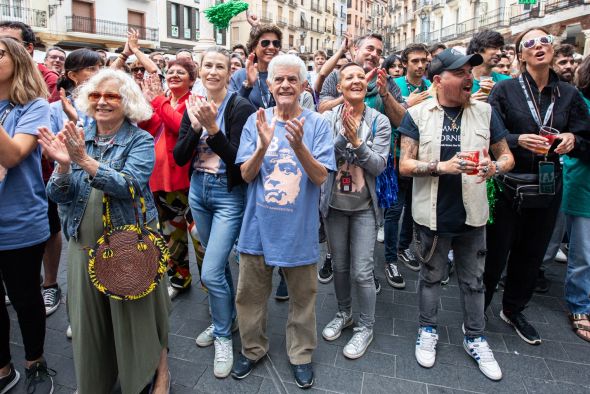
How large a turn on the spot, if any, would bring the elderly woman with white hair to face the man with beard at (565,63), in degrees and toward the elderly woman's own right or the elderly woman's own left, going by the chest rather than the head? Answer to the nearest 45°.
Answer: approximately 135° to the elderly woman's own left

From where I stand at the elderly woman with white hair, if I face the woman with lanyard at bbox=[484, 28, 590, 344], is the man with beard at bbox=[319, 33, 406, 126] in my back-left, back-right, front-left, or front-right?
front-left

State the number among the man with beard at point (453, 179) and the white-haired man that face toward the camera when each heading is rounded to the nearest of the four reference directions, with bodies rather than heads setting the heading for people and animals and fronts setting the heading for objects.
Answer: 2

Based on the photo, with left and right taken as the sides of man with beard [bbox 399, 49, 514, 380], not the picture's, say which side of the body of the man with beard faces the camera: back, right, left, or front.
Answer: front

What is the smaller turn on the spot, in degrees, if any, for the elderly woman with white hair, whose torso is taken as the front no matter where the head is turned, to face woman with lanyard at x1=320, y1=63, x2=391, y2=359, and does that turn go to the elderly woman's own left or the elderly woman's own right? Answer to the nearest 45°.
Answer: approximately 135° to the elderly woman's own left

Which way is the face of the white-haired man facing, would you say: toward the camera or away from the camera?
toward the camera

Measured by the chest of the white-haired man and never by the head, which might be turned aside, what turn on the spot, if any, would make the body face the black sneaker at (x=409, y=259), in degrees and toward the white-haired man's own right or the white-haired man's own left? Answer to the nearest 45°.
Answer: approximately 135° to the white-haired man's own left

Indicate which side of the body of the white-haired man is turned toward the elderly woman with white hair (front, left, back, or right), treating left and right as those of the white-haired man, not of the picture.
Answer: right

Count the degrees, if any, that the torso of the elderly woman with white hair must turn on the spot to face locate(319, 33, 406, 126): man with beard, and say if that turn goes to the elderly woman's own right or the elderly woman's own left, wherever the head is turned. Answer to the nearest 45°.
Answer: approximately 135° to the elderly woman's own left

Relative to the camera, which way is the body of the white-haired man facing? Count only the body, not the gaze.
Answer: toward the camera

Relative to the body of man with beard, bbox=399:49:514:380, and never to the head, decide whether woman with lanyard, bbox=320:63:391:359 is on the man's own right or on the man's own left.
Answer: on the man's own right

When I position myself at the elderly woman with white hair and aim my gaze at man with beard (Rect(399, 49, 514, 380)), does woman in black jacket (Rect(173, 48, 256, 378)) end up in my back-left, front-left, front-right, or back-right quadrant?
front-left
